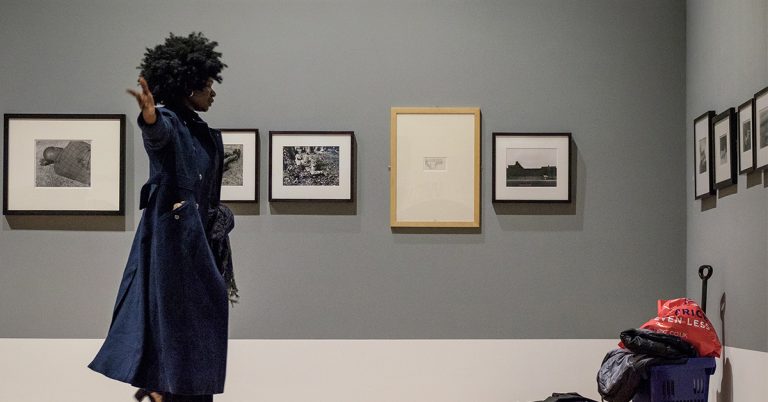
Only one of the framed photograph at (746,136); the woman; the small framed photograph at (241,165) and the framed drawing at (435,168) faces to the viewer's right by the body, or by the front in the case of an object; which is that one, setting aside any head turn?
the woman

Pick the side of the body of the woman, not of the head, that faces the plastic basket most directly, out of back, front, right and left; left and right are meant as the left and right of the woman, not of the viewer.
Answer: front

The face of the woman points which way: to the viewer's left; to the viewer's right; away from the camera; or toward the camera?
to the viewer's right

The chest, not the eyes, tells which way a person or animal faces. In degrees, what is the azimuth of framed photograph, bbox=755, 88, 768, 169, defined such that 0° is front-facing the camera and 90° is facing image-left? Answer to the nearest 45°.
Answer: approximately 90°

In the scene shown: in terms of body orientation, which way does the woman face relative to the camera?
to the viewer's right

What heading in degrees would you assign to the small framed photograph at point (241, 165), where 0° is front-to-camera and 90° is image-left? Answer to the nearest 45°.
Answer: approximately 0°

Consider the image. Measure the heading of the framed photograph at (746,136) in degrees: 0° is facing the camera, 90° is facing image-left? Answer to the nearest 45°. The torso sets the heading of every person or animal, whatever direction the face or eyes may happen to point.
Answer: approximately 90°
